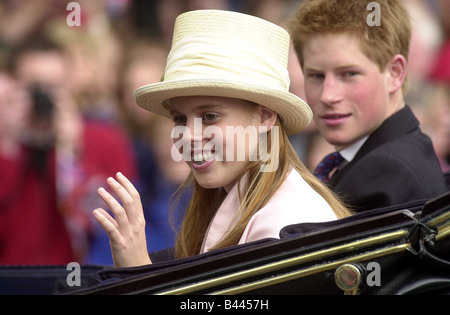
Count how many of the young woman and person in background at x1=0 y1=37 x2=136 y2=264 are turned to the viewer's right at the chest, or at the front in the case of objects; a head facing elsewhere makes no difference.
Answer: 0

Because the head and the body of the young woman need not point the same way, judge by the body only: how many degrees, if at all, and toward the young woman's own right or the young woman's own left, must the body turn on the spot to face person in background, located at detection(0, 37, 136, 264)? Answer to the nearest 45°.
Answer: approximately 90° to the young woman's own right

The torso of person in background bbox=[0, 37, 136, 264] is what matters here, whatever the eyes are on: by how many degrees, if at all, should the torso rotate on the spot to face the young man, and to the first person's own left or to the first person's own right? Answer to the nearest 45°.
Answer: approximately 45° to the first person's own left

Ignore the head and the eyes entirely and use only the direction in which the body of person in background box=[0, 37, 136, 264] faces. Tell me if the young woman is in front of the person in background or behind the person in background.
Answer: in front

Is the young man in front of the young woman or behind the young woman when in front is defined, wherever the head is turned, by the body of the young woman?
behind

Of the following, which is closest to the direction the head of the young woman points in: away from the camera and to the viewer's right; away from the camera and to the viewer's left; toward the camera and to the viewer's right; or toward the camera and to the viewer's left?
toward the camera and to the viewer's left

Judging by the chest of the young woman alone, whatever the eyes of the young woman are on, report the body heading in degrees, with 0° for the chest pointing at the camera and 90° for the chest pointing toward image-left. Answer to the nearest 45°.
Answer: approximately 45°
